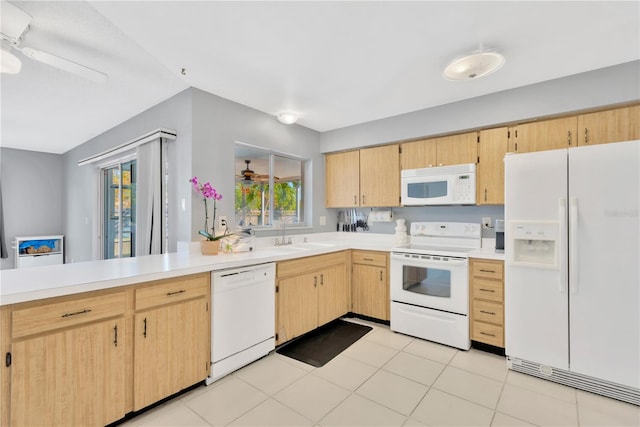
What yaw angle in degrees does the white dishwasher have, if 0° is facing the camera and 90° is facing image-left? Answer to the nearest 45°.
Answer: approximately 315°

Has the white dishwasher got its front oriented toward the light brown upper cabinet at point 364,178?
no

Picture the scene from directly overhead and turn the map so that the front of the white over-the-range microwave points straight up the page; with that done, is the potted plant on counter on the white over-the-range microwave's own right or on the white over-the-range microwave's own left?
on the white over-the-range microwave's own right

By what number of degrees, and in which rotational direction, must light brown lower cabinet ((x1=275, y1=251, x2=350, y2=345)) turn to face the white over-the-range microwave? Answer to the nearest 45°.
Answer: approximately 45° to its left

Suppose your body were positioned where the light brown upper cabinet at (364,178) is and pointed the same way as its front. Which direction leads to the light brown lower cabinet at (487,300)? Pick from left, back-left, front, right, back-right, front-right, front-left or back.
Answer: left

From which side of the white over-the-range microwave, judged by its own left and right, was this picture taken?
front

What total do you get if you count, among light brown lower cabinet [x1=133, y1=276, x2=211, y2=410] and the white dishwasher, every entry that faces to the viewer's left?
0

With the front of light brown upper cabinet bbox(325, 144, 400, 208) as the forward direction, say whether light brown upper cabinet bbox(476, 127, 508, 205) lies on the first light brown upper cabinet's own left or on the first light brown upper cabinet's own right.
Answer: on the first light brown upper cabinet's own left

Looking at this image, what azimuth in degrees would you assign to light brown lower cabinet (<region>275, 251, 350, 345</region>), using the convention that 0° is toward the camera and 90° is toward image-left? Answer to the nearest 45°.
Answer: approximately 315°

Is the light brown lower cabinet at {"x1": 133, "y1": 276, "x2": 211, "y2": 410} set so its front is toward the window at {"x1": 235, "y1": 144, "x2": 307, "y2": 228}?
no

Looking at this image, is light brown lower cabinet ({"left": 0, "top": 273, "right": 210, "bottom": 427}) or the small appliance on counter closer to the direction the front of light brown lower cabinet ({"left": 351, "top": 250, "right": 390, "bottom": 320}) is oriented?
the light brown lower cabinet

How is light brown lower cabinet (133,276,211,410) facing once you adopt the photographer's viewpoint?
facing the viewer and to the right of the viewer

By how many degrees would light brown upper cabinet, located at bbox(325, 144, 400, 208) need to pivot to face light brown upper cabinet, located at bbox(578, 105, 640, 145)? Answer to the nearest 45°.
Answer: approximately 90° to its left

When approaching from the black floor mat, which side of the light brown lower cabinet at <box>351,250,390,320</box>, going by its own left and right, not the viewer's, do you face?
front
